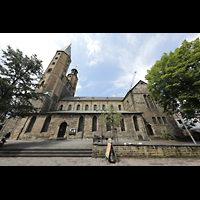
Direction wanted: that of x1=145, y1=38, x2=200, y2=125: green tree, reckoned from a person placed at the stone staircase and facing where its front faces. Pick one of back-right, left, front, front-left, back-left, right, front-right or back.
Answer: back-left

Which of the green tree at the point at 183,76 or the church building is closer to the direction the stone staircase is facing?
the green tree

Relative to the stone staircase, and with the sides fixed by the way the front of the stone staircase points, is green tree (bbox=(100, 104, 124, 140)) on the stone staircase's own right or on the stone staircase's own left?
on the stone staircase's own left

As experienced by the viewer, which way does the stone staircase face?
facing the viewer

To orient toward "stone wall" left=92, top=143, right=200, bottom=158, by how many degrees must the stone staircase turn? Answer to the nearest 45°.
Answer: approximately 45° to its left
